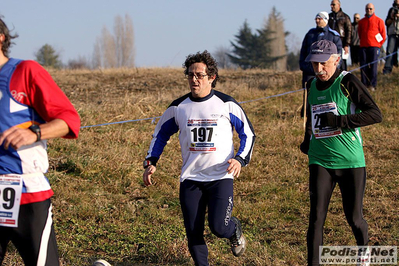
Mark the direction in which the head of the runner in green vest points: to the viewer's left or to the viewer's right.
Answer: to the viewer's left

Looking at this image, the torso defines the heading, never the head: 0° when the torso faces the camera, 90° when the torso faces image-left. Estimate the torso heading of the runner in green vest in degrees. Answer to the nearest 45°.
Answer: approximately 45°

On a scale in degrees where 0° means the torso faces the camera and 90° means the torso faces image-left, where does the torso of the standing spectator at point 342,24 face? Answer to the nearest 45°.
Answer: approximately 45°

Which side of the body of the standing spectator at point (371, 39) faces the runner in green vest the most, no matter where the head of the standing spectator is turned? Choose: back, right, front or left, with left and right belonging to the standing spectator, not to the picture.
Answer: front

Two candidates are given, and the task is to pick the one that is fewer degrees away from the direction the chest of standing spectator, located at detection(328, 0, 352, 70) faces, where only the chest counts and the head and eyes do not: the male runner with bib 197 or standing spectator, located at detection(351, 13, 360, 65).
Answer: the male runner with bib 197

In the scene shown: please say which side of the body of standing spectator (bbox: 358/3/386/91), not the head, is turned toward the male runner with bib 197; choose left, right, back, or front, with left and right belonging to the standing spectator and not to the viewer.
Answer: front

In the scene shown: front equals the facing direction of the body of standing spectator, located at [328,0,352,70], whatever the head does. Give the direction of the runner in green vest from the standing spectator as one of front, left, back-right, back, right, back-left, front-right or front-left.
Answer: front-left

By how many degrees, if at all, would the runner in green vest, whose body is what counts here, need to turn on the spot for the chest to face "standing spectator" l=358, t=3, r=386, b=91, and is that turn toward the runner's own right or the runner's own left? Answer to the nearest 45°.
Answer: approximately 135° to the runner's own right

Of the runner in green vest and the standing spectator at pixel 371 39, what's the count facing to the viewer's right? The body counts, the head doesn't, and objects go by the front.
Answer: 0
